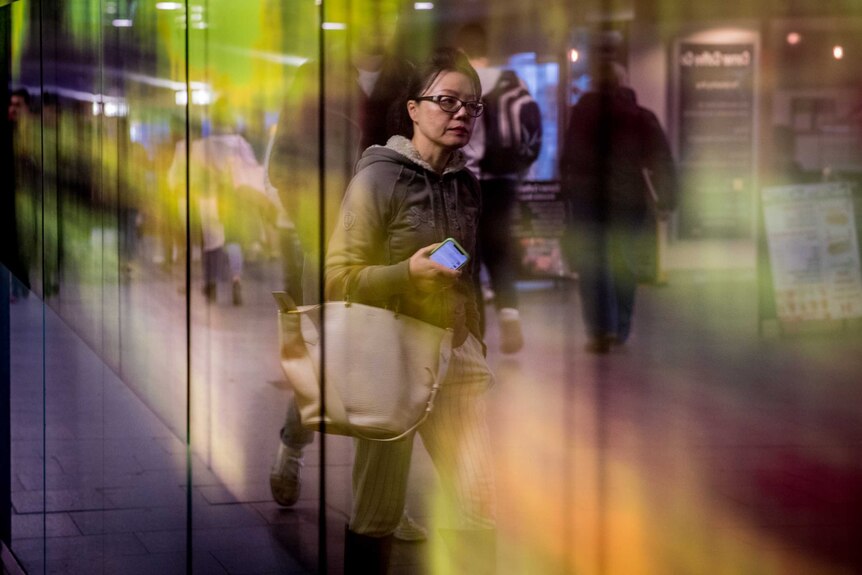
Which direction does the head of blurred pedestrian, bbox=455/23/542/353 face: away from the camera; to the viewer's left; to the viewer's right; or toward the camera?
away from the camera

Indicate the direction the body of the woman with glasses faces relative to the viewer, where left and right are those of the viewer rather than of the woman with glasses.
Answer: facing the viewer and to the right of the viewer

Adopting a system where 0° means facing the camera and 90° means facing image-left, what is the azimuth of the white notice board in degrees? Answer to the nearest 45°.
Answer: approximately 0°

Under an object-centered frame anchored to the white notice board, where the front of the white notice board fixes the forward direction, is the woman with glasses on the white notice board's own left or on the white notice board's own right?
on the white notice board's own right

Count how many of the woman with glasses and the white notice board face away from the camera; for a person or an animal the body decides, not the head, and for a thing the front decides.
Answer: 0
